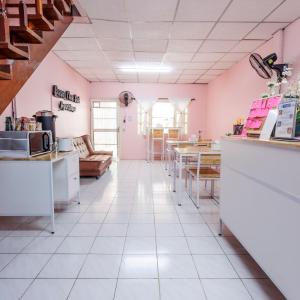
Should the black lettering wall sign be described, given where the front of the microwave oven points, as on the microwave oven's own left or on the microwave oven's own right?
on the microwave oven's own left

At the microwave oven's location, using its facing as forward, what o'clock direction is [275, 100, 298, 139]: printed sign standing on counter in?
The printed sign standing on counter is roughly at 12 o'clock from the microwave oven.

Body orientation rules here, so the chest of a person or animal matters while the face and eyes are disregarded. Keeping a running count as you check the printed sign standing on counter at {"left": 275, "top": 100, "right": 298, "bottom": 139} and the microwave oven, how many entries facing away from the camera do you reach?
0

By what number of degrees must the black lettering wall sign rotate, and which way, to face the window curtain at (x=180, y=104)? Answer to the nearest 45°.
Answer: approximately 45° to its left

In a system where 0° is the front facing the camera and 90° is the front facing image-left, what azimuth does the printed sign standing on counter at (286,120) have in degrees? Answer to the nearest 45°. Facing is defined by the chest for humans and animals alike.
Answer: approximately 45°

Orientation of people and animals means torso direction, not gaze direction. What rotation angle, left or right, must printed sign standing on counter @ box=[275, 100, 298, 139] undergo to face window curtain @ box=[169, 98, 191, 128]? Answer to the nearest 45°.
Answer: approximately 90° to its right

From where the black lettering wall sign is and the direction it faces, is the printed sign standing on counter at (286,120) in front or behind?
in front

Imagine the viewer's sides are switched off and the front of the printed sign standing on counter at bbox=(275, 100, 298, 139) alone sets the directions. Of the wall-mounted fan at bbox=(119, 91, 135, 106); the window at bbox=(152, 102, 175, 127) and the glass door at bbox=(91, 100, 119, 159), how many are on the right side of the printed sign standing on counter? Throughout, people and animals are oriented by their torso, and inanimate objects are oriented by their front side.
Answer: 3

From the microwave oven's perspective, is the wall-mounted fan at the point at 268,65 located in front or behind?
in front

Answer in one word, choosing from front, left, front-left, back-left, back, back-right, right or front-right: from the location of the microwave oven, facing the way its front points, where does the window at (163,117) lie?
left

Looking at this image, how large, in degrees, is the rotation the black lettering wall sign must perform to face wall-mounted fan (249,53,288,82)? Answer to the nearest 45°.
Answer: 0° — it already faces it

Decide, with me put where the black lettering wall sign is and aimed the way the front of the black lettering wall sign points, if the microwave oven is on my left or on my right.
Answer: on my right

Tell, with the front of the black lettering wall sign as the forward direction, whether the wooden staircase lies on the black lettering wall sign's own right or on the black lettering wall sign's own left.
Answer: on the black lettering wall sign's own right

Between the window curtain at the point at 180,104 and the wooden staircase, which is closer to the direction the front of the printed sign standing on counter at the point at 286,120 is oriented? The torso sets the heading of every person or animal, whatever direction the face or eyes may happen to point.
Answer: the wooden staircase

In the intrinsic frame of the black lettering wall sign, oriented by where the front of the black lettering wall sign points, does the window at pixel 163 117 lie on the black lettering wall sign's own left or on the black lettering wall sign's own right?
on the black lettering wall sign's own left

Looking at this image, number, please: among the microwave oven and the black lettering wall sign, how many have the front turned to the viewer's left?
0

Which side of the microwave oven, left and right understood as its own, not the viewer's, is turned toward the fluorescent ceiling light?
left

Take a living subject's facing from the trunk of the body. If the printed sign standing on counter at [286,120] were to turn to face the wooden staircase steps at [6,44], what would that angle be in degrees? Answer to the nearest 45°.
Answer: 0° — it already faces it
